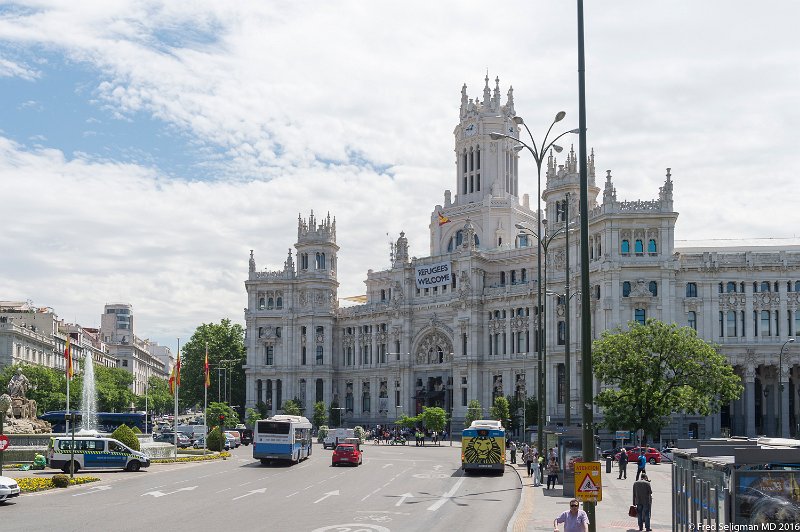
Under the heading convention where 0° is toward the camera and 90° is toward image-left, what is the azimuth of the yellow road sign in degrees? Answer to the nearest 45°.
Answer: approximately 0°

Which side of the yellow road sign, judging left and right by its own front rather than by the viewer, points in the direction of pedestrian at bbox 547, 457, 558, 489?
back
